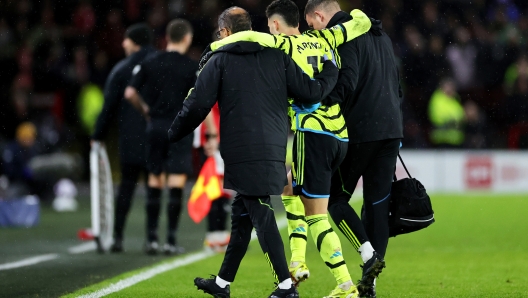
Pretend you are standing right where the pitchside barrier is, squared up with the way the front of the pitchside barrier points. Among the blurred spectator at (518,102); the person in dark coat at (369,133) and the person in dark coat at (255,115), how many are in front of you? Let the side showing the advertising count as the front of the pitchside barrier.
2

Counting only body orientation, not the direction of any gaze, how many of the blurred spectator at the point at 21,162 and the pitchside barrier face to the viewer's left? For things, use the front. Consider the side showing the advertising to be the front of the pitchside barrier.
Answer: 0

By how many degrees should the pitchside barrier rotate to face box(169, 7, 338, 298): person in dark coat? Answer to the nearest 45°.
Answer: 0° — it already faces them

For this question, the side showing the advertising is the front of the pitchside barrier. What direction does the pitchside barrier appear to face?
toward the camera

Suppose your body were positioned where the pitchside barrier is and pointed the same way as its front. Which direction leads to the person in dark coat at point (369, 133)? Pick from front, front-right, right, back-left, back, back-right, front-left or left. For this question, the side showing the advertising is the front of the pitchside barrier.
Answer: front

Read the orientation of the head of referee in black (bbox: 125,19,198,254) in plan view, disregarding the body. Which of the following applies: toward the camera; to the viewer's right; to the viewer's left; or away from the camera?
away from the camera

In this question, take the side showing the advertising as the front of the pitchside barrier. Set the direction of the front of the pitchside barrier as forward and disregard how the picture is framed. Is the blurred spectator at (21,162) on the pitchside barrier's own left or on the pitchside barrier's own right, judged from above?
on the pitchside barrier's own right

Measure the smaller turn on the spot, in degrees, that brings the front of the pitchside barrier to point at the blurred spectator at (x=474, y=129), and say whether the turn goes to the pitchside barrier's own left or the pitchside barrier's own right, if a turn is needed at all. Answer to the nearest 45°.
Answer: approximately 180°

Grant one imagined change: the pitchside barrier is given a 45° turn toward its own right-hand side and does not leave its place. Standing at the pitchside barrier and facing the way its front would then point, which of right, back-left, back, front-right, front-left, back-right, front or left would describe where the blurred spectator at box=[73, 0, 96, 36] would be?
front-right

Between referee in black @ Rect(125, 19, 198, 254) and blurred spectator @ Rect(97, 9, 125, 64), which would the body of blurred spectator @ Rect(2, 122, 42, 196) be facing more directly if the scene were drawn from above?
the referee in black

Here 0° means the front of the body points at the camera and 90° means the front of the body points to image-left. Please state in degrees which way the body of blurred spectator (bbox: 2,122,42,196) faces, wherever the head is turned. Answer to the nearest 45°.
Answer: approximately 315°
